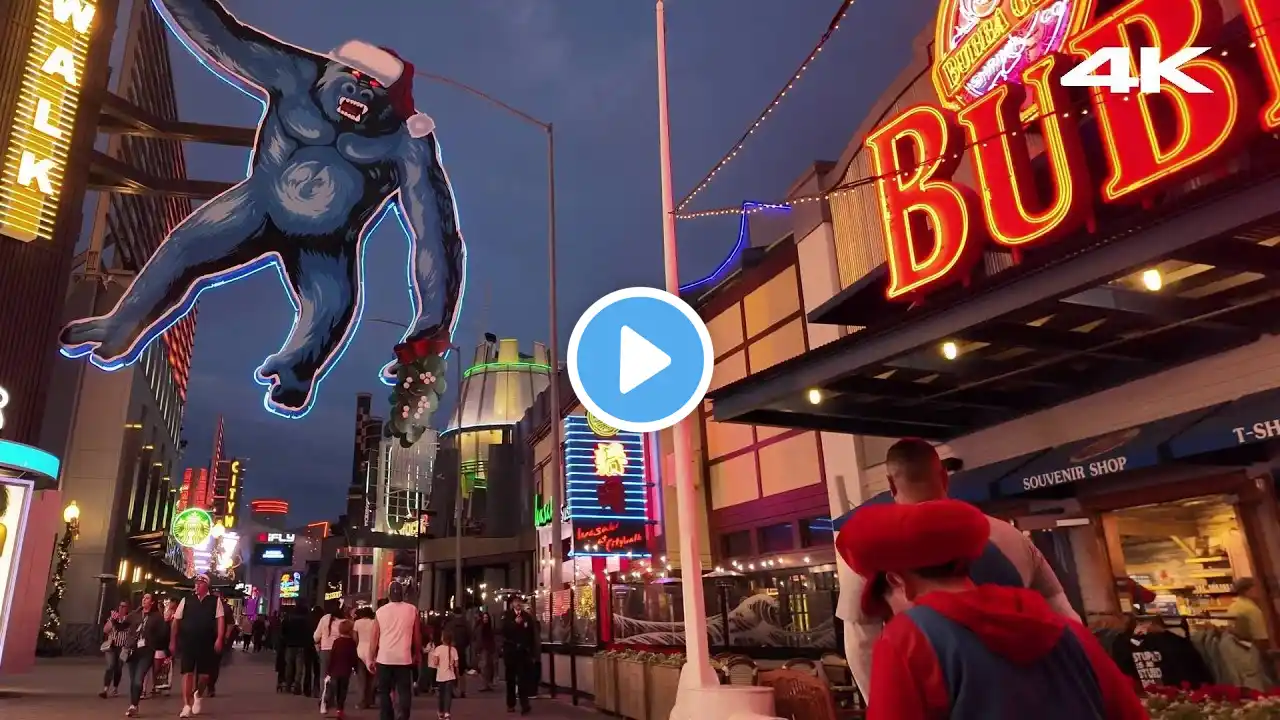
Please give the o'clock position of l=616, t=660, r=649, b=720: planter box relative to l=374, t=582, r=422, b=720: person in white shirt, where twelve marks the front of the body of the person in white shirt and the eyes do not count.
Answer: The planter box is roughly at 2 o'clock from the person in white shirt.

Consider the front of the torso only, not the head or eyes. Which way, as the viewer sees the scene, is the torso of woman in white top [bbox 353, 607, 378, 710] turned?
away from the camera

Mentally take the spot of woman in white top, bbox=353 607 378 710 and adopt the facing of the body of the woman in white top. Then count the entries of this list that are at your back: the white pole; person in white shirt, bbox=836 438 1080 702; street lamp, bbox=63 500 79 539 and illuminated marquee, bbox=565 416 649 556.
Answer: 2

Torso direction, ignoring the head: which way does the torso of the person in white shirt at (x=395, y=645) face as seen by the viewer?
away from the camera

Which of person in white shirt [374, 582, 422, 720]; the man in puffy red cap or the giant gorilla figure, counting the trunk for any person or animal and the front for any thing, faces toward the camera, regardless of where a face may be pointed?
the giant gorilla figure

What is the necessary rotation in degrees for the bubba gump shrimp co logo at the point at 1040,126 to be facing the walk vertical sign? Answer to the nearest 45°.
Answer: approximately 45° to its right

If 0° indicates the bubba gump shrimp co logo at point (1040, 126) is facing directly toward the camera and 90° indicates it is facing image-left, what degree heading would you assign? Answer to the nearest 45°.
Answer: approximately 45°

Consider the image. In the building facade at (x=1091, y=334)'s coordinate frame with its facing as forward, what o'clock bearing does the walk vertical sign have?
The walk vertical sign is roughly at 1 o'clock from the building facade.

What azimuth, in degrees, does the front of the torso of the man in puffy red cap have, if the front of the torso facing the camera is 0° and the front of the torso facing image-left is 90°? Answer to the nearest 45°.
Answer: approximately 135°

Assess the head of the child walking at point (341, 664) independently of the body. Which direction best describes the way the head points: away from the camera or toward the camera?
away from the camera

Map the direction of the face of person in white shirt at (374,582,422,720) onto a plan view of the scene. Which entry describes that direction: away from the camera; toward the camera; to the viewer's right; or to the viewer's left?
away from the camera

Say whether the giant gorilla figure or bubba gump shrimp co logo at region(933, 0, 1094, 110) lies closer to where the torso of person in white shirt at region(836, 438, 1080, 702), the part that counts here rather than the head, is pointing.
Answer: the bubba gump shrimp co logo
